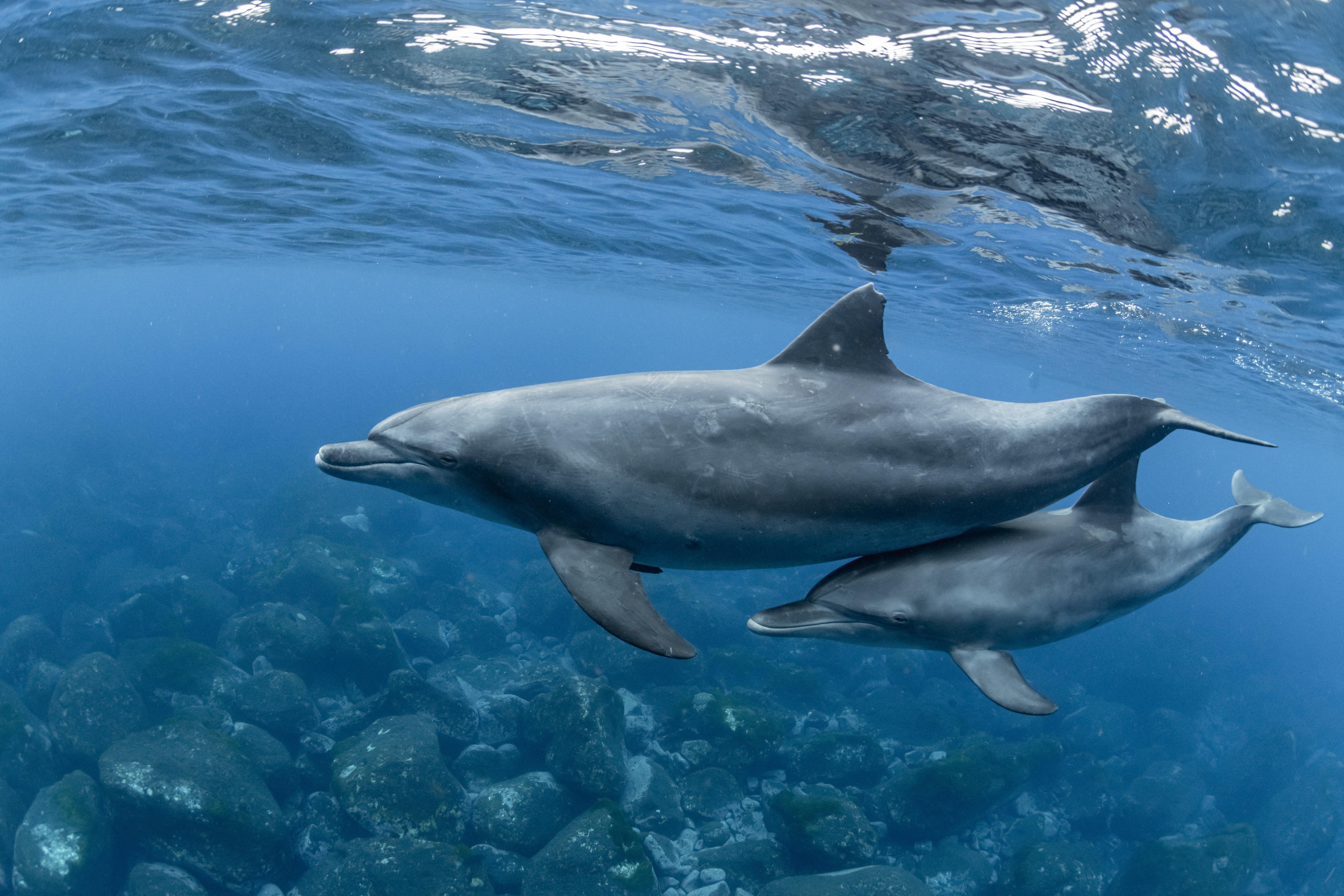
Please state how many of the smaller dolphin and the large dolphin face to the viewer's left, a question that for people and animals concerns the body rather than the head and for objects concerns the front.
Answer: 2

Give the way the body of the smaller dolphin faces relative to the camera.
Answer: to the viewer's left

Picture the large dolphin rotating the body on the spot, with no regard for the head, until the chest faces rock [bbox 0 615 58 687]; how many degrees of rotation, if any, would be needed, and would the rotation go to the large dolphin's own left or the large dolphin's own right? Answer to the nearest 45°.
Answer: approximately 45° to the large dolphin's own right

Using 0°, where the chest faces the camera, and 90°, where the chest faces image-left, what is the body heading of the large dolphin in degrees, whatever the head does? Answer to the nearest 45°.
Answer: approximately 90°
